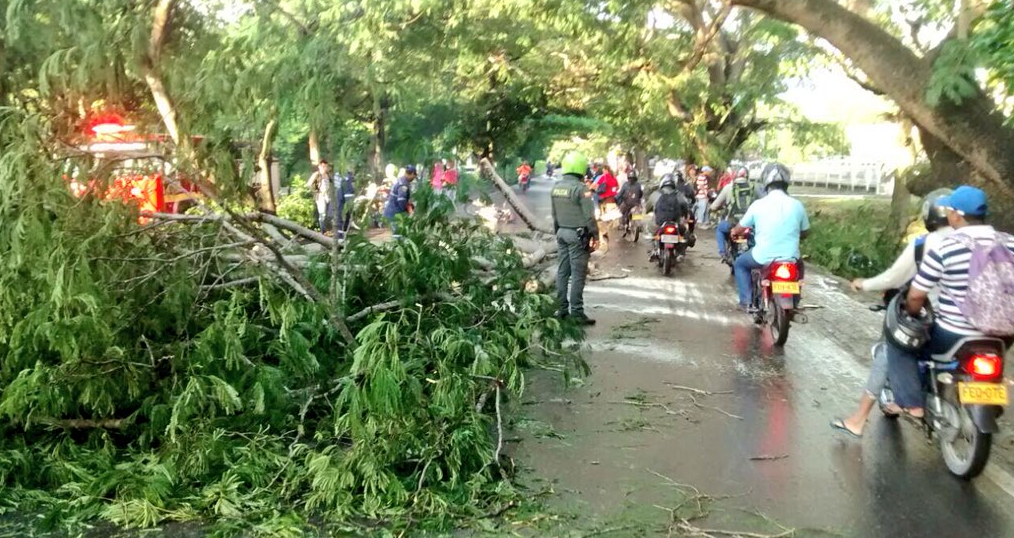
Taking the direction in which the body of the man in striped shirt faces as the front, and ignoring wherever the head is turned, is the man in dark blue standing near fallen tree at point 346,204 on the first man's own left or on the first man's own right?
on the first man's own left

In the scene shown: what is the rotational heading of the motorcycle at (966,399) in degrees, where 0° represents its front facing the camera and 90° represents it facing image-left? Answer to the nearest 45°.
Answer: approximately 135°

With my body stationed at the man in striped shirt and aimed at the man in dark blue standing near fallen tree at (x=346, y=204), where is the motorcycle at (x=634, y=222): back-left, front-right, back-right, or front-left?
front-right

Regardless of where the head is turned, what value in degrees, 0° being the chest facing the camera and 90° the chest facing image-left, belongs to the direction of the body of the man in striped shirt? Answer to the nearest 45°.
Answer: approximately 135°

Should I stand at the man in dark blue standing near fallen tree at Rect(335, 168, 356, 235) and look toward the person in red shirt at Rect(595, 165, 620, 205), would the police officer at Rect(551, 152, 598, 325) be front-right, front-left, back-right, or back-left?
front-right
